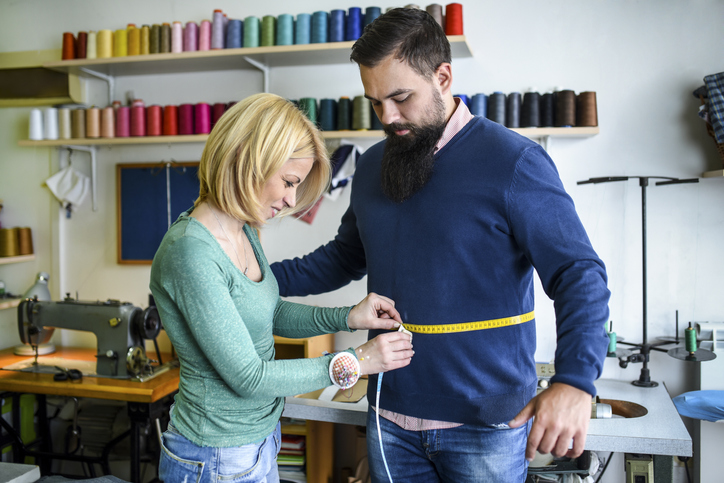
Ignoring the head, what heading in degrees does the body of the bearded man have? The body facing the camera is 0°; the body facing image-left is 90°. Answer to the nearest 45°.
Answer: approximately 45°

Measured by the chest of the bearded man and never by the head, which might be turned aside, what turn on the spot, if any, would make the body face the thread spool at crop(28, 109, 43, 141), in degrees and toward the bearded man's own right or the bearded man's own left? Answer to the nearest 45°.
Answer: approximately 90° to the bearded man's own right

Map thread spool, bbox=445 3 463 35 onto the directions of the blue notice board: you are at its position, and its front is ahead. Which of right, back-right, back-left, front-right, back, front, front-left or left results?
front-left

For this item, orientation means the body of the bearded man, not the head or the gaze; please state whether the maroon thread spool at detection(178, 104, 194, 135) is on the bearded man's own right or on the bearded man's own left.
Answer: on the bearded man's own right

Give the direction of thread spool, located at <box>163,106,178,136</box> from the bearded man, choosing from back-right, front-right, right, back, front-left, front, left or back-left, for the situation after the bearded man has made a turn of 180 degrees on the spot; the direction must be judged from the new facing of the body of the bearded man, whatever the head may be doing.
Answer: left

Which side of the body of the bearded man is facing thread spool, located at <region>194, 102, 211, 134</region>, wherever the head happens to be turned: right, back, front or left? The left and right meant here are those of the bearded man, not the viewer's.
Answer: right

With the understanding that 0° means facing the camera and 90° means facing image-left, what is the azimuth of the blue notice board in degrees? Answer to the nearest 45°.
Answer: approximately 0°

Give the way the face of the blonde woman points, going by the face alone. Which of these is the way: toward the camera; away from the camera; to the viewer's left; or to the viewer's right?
to the viewer's right

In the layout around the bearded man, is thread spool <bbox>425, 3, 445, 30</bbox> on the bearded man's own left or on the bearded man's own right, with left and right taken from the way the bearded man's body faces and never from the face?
on the bearded man's own right
